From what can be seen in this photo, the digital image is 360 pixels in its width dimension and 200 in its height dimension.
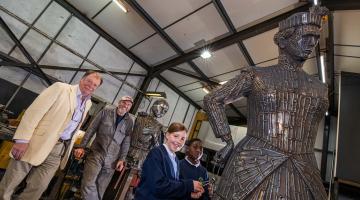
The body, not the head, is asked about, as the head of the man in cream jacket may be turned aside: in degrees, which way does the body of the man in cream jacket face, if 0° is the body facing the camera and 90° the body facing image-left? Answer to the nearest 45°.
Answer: approximately 315°

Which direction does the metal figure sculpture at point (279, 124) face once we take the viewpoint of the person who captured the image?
facing the viewer and to the right of the viewer

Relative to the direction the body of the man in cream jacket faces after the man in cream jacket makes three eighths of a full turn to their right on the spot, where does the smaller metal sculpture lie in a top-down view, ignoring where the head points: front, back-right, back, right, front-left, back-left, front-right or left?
back-right

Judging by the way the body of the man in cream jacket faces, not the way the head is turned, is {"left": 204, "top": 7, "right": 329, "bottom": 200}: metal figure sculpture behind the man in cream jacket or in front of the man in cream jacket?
in front

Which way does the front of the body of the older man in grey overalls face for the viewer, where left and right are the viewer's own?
facing the viewer

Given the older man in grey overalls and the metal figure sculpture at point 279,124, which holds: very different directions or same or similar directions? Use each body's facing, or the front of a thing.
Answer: same or similar directions

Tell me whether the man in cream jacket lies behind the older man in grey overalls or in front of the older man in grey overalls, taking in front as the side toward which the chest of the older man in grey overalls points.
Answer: in front

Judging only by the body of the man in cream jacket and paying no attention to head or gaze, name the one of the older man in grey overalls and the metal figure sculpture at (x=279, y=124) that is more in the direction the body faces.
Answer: the metal figure sculpture

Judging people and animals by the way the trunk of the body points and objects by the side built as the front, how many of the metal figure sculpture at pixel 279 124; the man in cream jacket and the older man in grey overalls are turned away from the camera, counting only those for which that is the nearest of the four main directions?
0
